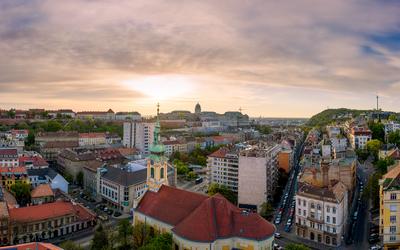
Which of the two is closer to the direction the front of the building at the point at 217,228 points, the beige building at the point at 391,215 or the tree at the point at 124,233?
the tree

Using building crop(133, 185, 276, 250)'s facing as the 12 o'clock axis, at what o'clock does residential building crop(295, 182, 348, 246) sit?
The residential building is roughly at 3 o'clock from the building.

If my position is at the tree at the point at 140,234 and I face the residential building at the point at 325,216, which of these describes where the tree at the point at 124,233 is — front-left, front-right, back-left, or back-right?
back-left

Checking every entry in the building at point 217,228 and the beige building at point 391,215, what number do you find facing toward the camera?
1

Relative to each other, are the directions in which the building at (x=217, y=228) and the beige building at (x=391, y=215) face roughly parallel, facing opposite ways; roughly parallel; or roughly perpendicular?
roughly perpendicular

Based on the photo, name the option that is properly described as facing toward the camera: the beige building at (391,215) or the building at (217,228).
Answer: the beige building

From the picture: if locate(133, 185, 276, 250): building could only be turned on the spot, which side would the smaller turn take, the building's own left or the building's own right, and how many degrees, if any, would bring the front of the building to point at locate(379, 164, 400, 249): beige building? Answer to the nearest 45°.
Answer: approximately 90° to the building's own right

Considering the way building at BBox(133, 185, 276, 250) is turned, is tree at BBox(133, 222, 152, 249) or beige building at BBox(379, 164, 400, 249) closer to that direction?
the tree

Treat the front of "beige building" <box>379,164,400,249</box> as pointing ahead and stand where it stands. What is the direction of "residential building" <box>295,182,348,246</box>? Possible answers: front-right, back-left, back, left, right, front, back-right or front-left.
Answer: right

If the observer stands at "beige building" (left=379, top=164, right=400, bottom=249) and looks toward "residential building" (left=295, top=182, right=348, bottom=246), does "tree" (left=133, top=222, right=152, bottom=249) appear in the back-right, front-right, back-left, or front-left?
front-left

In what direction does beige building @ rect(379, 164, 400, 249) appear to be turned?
toward the camera

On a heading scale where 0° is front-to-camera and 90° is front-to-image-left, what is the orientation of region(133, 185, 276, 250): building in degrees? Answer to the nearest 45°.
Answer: approximately 135°
